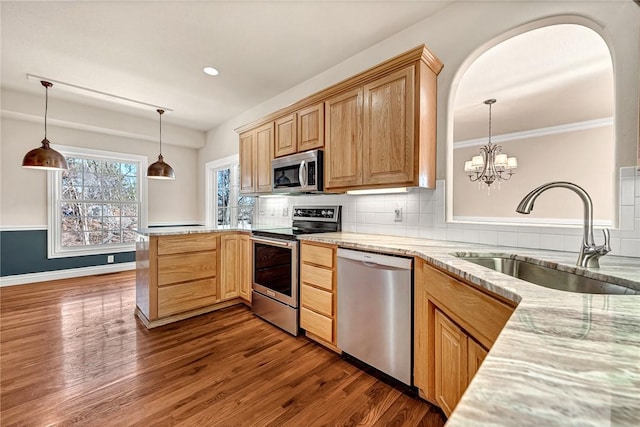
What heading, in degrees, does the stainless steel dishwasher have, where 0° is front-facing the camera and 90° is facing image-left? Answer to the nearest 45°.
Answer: approximately 45°

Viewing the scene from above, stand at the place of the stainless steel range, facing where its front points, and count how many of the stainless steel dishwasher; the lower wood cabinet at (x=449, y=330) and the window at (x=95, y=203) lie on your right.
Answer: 1

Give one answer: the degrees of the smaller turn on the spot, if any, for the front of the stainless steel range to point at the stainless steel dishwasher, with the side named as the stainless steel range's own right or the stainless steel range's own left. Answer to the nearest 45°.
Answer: approximately 90° to the stainless steel range's own left

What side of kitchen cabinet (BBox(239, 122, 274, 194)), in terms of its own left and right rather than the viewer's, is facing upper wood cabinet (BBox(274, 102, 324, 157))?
left

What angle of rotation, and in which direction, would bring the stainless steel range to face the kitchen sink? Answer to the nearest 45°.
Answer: approximately 90° to its left

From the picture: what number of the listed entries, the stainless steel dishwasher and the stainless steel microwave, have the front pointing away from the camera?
0

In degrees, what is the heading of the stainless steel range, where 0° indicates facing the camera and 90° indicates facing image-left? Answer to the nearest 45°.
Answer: approximately 45°

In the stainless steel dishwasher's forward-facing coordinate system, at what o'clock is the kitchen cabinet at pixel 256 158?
The kitchen cabinet is roughly at 3 o'clock from the stainless steel dishwasher.
